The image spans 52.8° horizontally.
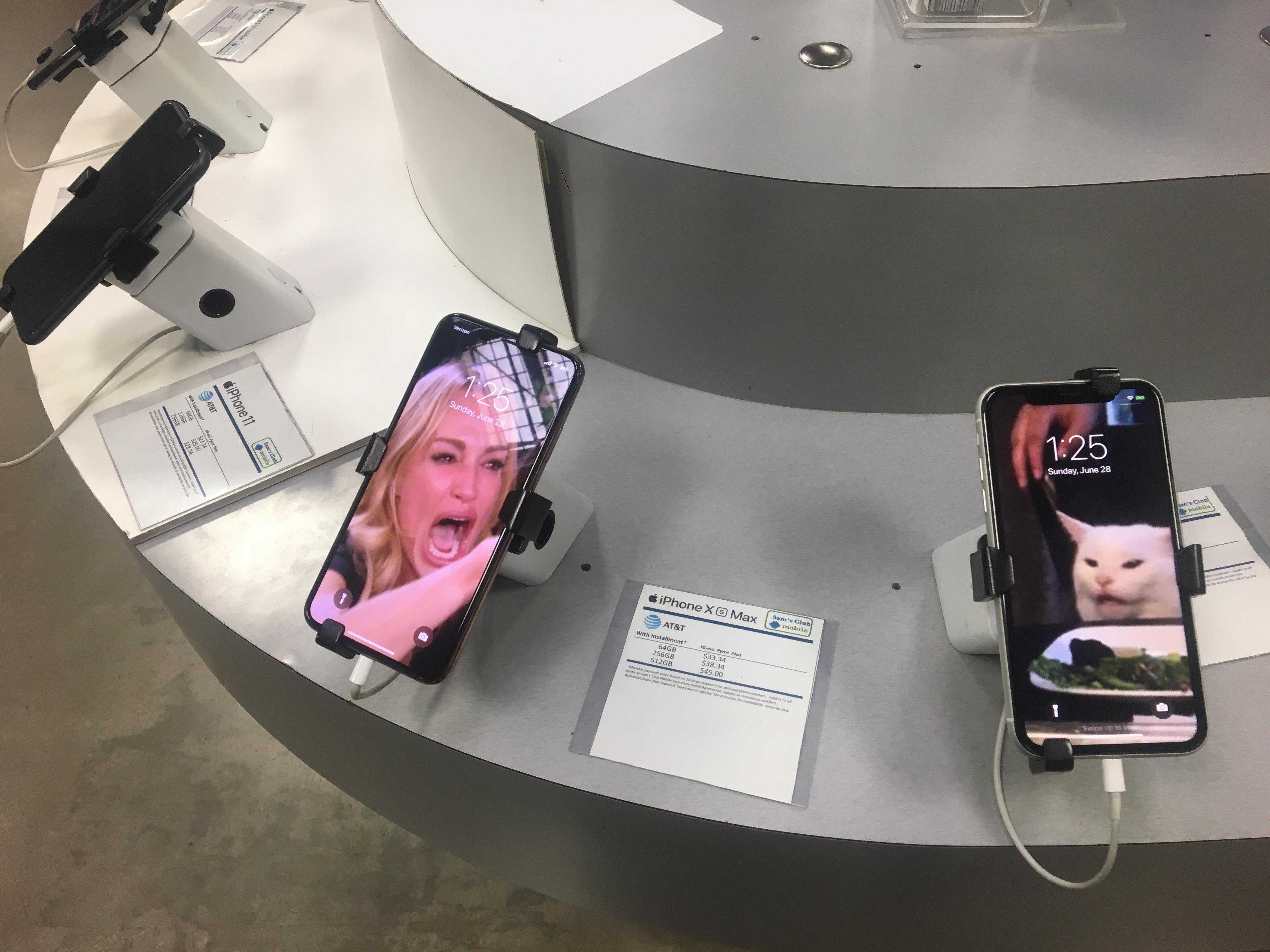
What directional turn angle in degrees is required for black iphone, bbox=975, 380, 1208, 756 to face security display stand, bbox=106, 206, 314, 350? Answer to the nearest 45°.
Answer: approximately 90° to its right

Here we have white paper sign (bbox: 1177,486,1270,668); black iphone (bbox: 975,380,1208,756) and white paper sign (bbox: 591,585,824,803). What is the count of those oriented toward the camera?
3

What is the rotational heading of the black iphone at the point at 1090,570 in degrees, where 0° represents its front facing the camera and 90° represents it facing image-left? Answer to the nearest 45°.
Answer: approximately 0°

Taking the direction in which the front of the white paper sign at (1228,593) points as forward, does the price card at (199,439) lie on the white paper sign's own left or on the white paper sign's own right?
on the white paper sign's own right

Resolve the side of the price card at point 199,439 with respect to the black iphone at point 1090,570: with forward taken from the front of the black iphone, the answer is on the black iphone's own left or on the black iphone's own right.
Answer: on the black iphone's own right

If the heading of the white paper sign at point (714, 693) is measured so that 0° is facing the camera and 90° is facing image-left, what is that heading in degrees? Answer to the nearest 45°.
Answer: approximately 0°
